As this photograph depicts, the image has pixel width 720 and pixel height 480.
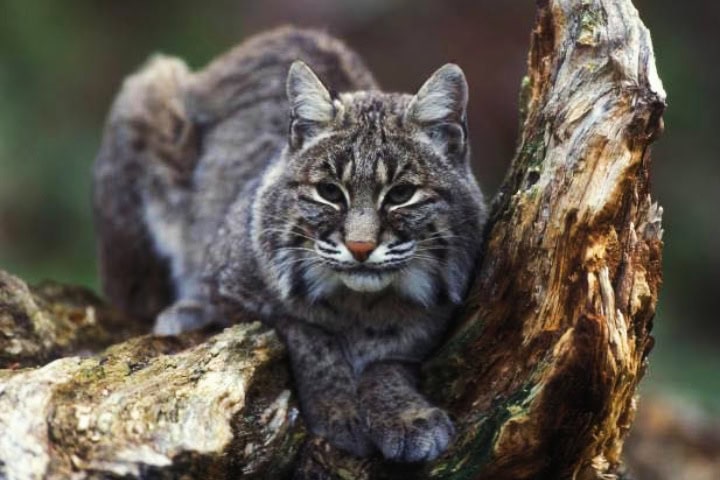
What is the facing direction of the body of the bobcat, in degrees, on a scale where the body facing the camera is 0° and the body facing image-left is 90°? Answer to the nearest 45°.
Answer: approximately 315°
